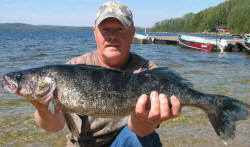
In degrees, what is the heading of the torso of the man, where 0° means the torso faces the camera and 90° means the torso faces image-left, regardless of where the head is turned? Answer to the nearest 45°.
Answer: approximately 0°

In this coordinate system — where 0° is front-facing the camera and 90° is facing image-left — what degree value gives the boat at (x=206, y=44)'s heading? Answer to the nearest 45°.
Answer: approximately 135°

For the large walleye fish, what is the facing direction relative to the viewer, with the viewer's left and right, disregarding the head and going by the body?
facing to the left of the viewer

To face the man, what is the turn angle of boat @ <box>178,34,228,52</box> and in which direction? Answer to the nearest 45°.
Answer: approximately 135° to its left

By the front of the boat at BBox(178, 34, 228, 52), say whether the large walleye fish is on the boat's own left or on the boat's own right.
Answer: on the boat's own left

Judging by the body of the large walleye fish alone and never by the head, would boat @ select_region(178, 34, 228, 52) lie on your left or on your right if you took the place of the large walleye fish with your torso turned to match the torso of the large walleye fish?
on your right

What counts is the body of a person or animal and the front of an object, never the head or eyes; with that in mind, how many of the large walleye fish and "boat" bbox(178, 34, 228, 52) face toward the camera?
0

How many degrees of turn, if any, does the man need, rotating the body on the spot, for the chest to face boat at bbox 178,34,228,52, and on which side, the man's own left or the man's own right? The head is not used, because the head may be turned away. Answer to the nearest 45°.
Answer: approximately 135° to the man's own left
